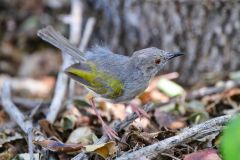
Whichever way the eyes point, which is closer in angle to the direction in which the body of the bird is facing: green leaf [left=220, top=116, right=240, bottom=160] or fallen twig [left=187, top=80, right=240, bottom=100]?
the fallen twig

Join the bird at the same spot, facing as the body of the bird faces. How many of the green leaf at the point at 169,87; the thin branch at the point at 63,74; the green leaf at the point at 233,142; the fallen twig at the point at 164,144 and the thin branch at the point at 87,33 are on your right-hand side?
2

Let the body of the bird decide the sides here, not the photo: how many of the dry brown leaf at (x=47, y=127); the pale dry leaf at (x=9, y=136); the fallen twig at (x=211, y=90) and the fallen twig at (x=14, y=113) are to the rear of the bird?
3

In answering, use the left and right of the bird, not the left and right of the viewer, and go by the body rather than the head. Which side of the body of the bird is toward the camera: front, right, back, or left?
right

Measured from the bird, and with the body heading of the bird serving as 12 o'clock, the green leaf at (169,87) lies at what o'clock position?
The green leaf is roughly at 10 o'clock from the bird.

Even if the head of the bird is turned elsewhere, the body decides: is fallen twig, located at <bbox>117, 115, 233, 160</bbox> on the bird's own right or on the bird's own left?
on the bird's own right

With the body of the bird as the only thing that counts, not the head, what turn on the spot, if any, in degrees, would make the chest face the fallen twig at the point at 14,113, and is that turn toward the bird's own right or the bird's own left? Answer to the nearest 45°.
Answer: approximately 180°

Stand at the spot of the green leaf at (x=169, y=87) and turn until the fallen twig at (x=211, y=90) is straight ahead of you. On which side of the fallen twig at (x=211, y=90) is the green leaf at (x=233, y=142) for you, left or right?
right

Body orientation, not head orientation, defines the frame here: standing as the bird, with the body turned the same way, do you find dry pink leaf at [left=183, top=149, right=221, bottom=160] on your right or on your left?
on your right

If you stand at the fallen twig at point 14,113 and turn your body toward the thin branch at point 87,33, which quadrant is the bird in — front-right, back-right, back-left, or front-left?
front-right

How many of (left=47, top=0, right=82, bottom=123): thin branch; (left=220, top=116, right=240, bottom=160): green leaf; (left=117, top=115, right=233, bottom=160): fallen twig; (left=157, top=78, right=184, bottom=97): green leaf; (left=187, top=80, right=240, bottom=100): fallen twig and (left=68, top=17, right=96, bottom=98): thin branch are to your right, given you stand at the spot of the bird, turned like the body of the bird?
2

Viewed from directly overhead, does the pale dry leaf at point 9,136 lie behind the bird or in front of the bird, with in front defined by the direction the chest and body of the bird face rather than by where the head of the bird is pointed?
behind
